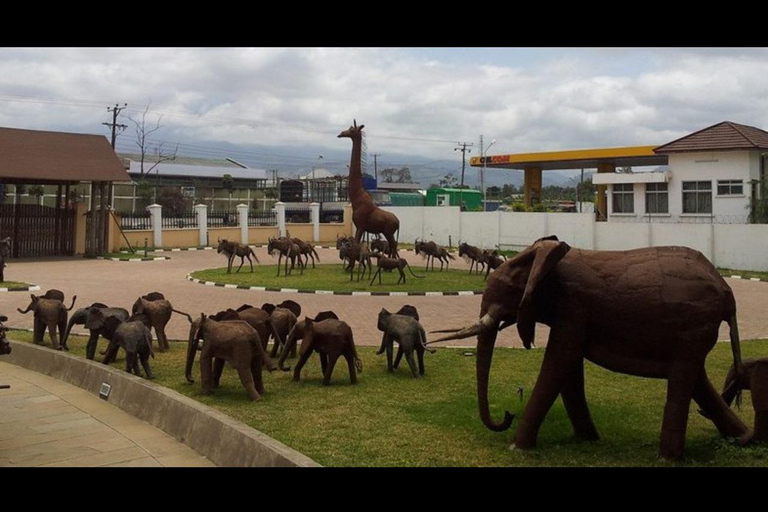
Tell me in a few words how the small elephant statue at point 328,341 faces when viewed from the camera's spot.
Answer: facing to the left of the viewer

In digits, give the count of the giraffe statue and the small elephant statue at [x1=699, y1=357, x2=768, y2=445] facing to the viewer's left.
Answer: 2

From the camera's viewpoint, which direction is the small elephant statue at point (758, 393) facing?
to the viewer's left

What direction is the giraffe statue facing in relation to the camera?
to the viewer's left

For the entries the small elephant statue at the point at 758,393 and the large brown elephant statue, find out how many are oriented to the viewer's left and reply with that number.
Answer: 2

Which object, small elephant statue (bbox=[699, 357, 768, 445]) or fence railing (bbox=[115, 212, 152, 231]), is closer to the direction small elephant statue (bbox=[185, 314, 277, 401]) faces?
the fence railing

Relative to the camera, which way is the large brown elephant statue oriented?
to the viewer's left

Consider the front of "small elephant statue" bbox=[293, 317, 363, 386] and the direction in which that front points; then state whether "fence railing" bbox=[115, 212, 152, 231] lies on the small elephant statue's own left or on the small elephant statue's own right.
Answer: on the small elephant statue's own right

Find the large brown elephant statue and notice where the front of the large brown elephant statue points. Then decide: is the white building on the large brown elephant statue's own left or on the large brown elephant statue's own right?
on the large brown elephant statue's own right
